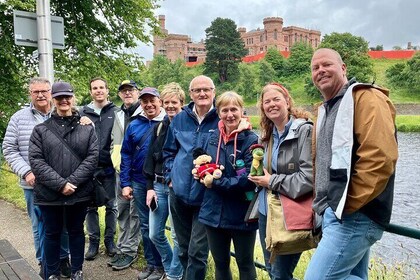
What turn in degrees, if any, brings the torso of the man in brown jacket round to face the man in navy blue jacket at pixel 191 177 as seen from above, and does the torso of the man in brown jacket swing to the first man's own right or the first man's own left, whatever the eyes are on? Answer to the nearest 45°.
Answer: approximately 90° to the first man's own right

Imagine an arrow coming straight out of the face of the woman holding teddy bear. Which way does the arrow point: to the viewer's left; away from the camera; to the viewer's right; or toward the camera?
toward the camera

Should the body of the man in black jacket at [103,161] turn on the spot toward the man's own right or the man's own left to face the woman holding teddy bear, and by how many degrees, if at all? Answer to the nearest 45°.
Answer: approximately 45° to the man's own left

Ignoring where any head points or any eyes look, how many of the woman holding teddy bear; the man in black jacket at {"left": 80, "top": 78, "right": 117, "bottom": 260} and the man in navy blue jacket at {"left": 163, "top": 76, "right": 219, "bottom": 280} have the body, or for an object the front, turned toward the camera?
3

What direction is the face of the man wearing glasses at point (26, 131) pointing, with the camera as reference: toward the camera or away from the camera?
toward the camera

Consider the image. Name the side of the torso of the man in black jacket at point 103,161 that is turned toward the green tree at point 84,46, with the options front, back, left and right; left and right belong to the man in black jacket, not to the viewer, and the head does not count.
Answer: back

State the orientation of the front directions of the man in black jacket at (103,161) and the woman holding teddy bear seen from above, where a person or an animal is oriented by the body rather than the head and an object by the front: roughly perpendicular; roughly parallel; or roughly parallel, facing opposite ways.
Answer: roughly parallel

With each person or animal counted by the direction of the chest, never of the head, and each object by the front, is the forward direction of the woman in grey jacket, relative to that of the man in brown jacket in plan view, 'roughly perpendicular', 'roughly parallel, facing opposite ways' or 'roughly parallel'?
roughly parallel

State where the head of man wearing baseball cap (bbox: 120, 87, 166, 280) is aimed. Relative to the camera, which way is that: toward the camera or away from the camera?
toward the camera

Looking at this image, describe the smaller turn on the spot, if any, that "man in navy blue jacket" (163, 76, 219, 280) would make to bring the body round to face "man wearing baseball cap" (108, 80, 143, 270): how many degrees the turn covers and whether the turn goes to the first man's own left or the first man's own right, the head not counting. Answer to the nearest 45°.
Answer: approximately 135° to the first man's own right

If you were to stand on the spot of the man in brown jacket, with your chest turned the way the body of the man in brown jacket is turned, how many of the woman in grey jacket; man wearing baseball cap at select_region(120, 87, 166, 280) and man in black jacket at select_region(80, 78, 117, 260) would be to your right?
3

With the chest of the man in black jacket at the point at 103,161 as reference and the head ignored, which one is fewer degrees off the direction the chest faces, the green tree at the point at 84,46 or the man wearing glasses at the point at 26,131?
the man wearing glasses

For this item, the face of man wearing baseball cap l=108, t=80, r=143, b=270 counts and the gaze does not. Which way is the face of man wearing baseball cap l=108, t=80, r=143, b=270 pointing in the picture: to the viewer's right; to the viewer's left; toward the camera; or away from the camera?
toward the camera

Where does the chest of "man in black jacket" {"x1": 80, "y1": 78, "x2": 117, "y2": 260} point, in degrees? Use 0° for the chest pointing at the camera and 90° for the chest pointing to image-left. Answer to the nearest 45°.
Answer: approximately 0°

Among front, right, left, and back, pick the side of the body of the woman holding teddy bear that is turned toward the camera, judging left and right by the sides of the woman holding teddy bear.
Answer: front

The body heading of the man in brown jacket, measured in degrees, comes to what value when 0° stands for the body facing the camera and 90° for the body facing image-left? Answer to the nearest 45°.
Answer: approximately 45°

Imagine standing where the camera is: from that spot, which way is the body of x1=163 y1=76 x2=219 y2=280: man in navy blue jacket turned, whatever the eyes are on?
toward the camera

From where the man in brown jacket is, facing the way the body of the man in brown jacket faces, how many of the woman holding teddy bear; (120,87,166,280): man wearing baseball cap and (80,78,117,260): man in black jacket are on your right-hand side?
3

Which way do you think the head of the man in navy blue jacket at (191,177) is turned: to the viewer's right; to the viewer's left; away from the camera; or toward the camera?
toward the camera

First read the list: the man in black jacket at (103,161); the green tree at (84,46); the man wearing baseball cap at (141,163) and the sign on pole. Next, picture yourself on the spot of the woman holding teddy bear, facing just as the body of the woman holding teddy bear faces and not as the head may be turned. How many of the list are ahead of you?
0
